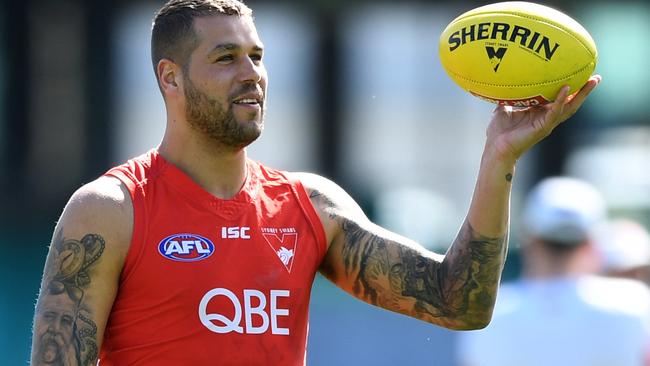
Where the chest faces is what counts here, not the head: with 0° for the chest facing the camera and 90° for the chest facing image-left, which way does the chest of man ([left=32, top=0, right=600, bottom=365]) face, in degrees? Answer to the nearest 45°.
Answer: approximately 315°

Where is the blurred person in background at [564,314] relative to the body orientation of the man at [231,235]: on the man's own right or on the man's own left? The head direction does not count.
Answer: on the man's own left

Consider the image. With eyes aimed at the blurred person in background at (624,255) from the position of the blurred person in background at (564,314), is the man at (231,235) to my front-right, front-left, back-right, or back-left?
back-left

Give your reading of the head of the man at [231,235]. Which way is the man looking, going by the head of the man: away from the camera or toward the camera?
toward the camera

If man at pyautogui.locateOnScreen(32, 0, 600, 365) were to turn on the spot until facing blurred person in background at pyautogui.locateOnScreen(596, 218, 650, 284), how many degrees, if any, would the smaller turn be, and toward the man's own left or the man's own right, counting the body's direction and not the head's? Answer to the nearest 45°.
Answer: approximately 90° to the man's own left
